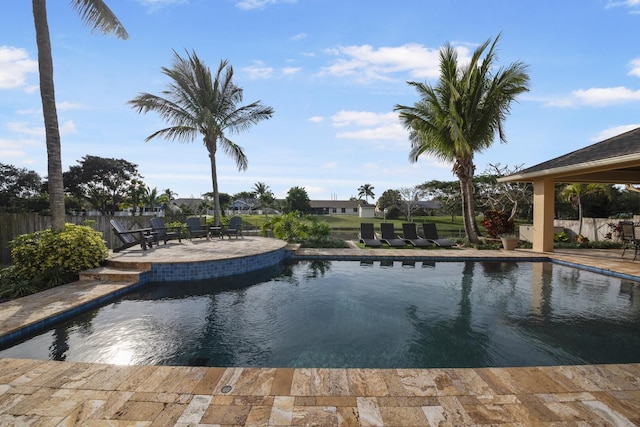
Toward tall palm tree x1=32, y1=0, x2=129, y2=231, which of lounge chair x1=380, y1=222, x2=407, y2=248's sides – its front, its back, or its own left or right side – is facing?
right

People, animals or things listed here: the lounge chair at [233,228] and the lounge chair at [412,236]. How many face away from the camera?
0

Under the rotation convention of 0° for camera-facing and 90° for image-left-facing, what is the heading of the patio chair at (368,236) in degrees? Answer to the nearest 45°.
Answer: approximately 315°

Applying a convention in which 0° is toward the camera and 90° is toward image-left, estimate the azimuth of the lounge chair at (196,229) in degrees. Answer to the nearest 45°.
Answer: approximately 315°

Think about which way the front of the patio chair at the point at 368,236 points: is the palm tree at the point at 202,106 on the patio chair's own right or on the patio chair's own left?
on the patio chair's own right

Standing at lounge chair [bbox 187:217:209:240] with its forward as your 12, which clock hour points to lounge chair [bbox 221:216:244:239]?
lounge chair [bbox 221:216:244:239] is roughly at 10 o'clock from lounge chair [bbox 187:217:209:240].

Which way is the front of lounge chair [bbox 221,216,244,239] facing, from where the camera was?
facing the viewer and to the left of the viewer

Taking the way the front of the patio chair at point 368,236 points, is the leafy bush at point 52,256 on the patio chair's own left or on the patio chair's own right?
on the patio chair's own right

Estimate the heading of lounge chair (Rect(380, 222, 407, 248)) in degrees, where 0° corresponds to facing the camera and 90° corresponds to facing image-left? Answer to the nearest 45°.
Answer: approximately 315°

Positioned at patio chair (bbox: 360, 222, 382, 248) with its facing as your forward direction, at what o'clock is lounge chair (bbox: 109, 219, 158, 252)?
The lounge chair is roughly at 3 o'clock from the patio chair.
